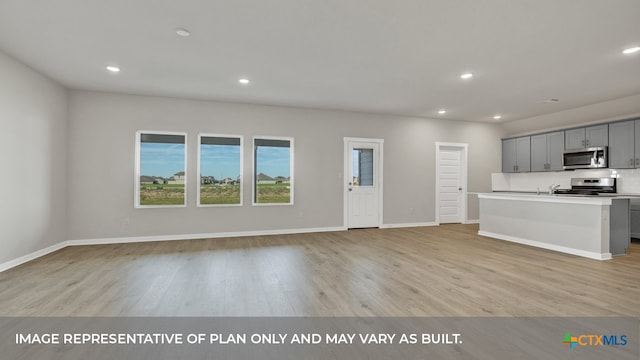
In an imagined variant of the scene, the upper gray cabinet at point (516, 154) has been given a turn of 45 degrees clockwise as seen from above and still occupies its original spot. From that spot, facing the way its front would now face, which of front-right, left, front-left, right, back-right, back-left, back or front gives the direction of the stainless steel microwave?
back-left

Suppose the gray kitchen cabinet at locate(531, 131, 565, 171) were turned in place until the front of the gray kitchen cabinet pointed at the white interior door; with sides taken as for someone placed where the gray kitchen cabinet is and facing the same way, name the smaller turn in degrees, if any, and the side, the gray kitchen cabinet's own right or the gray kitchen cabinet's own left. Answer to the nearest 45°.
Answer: approximately 45° to the gray kitchen cabinet's own right

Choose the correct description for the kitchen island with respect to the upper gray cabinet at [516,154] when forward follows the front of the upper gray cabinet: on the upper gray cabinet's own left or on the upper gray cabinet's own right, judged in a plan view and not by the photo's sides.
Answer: on the upper gray cabinet's own left

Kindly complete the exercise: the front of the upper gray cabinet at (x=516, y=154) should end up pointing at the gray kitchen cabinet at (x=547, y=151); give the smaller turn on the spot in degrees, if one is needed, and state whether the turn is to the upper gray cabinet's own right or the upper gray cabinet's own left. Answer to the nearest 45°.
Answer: approximately 90° to the upper gray cabinet's own left

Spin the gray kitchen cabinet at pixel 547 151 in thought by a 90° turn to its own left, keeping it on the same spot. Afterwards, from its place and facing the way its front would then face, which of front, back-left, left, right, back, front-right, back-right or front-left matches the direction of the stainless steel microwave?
front

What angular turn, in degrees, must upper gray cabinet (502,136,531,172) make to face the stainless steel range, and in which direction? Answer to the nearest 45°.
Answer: approximately 90° to its left

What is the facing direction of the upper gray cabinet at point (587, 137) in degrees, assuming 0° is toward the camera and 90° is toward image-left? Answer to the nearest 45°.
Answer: approximately 45°
